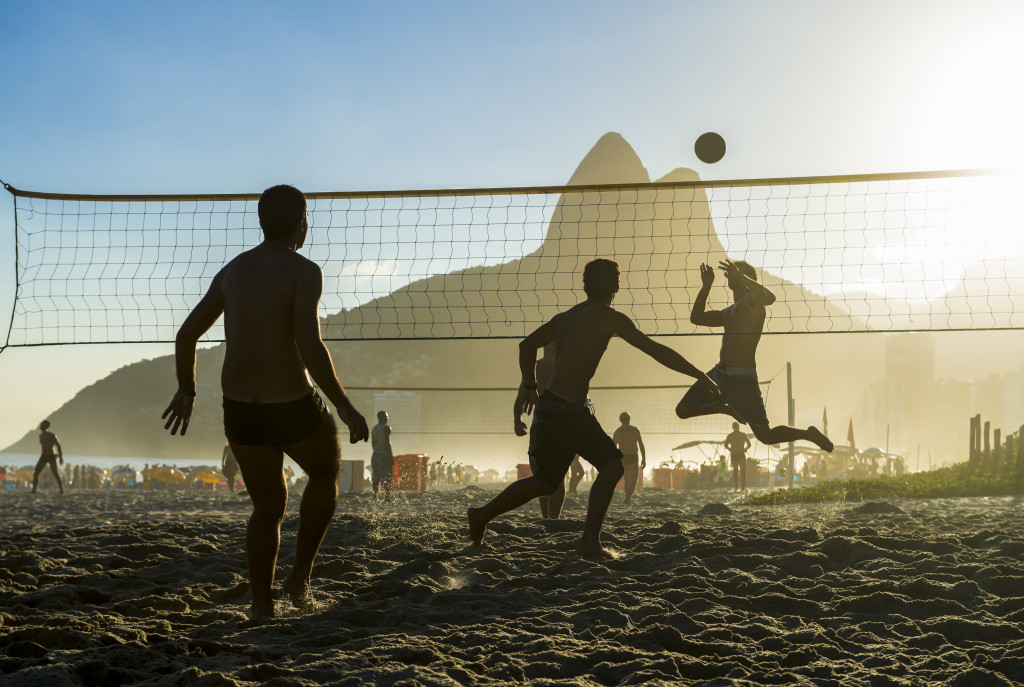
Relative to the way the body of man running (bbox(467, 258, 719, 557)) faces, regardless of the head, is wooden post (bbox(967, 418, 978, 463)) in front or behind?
in front

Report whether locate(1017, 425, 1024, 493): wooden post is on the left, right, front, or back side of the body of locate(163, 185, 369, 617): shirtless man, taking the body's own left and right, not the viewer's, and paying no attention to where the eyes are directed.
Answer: front

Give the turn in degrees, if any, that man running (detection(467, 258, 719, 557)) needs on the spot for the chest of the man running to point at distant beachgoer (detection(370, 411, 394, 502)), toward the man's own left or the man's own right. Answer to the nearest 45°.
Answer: approximately 45° to the man's own left

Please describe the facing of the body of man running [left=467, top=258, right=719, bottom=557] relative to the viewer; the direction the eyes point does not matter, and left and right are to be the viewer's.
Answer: facing away from the viewer and to the right of the viewer

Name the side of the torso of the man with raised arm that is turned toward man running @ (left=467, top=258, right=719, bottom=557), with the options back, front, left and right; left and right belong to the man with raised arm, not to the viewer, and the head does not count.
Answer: front

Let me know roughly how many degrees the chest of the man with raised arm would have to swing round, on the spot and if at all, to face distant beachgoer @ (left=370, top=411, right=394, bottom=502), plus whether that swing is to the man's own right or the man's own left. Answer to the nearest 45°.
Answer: approximately 90° to the man's own right

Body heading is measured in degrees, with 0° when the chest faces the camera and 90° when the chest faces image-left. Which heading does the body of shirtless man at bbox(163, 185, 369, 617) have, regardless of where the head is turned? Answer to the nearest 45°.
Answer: approximately 225°

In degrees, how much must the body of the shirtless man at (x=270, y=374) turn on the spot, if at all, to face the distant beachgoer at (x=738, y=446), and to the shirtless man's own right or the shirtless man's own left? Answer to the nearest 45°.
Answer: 0° — they already face them

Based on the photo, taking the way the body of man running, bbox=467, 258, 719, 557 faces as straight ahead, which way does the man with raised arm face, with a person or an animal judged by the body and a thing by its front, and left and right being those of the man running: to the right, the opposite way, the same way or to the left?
the opposite way
